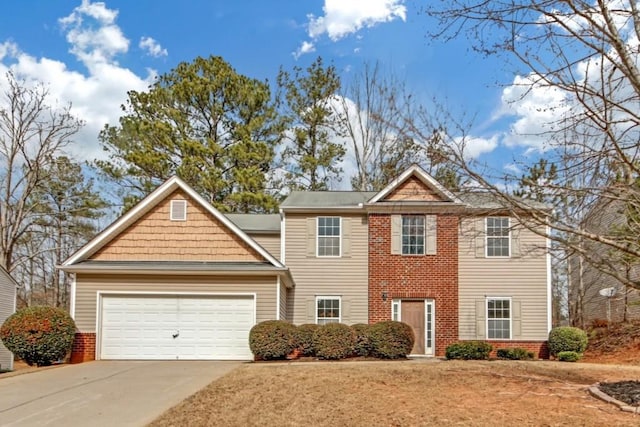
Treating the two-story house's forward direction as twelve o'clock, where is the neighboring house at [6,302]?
The neighboring house is roughly at 4 o'clock from the two-story house.

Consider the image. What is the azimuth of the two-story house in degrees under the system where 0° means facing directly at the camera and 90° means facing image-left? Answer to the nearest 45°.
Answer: approximately 0°

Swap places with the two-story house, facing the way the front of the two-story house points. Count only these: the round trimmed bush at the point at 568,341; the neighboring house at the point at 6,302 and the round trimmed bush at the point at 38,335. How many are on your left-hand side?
1

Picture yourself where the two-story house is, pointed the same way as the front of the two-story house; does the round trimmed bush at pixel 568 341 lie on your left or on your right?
on your left

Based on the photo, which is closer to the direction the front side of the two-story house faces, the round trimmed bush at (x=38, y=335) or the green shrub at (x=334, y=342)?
the green shrub

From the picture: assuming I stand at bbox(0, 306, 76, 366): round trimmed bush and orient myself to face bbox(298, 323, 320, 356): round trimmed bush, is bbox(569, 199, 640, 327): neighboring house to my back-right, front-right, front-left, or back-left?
front-left

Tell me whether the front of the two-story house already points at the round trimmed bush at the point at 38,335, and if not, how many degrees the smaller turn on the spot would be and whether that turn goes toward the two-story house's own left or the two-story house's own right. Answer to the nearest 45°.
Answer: approximately 45° to the two-story house's own right

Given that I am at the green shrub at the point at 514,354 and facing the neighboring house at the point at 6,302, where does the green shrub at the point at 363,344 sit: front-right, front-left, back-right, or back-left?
front-left

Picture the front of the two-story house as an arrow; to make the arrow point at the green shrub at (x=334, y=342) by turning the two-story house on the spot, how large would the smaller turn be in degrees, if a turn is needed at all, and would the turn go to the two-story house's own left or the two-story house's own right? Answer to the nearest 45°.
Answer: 0° — it already faces it
